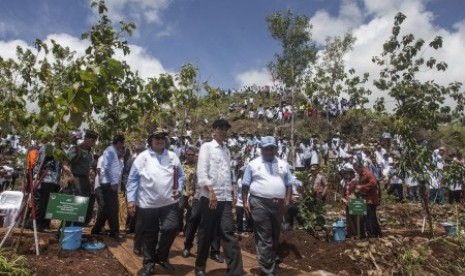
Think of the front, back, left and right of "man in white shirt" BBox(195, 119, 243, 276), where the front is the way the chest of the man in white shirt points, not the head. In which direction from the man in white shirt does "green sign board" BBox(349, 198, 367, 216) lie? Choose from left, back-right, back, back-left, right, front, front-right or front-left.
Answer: left

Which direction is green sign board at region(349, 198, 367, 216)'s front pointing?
toward the camera

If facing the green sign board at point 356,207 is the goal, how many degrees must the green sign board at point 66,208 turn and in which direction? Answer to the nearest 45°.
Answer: approximately 90° to its left

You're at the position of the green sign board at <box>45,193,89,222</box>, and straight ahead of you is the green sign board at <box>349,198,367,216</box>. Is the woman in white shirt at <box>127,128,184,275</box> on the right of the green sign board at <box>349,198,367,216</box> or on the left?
right

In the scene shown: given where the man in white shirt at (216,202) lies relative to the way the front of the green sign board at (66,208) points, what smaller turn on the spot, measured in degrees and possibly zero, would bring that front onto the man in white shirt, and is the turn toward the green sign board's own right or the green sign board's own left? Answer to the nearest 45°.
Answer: approximately 45° to the green sign board's own left

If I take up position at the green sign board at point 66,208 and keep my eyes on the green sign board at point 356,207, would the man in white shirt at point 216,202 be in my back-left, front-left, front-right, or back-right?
front-right

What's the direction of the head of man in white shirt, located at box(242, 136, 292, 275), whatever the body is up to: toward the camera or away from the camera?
toward the camera

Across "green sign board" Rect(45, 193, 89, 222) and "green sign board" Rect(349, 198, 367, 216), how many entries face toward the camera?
2

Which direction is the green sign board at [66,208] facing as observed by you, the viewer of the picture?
facing the viewer

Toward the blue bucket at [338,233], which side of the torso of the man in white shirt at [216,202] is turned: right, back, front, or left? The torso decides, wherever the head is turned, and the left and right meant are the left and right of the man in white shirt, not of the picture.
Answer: left

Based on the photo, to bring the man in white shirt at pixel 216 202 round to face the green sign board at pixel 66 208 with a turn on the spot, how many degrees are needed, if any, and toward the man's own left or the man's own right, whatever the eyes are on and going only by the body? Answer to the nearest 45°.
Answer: approximately 135° to the man's own right

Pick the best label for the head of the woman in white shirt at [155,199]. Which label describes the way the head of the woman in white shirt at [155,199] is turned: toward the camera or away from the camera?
toward the camera

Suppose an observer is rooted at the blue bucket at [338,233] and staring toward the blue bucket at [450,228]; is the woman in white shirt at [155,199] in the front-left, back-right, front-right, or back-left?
back-right
